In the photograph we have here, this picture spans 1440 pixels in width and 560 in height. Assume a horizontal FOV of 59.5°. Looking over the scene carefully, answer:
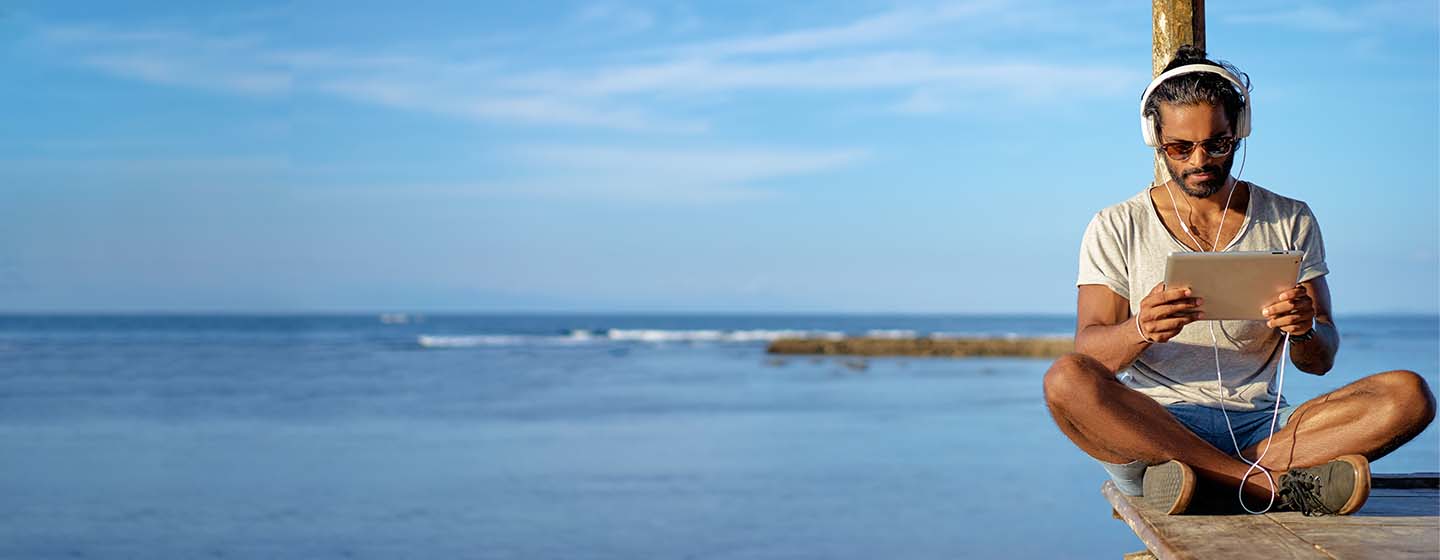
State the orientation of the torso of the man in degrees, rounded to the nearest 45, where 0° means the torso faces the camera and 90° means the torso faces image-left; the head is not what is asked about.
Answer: approximately 0°

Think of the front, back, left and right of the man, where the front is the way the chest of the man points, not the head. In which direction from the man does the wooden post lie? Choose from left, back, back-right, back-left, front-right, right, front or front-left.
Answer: back
